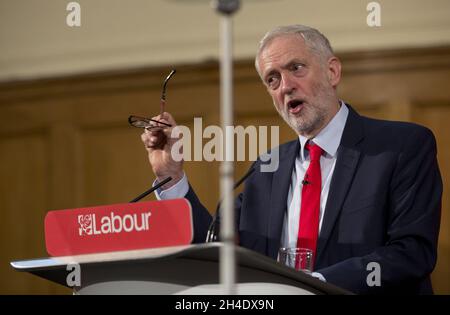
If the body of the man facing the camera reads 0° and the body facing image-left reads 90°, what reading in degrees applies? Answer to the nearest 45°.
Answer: approximately 45°

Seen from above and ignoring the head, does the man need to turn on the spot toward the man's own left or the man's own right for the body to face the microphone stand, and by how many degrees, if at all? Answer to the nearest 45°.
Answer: approximately 45° to the man's own left

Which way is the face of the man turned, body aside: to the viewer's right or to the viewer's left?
to the viewer's left

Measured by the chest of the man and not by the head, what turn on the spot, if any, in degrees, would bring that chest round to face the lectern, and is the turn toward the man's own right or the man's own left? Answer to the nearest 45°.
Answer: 0° — they already face it
